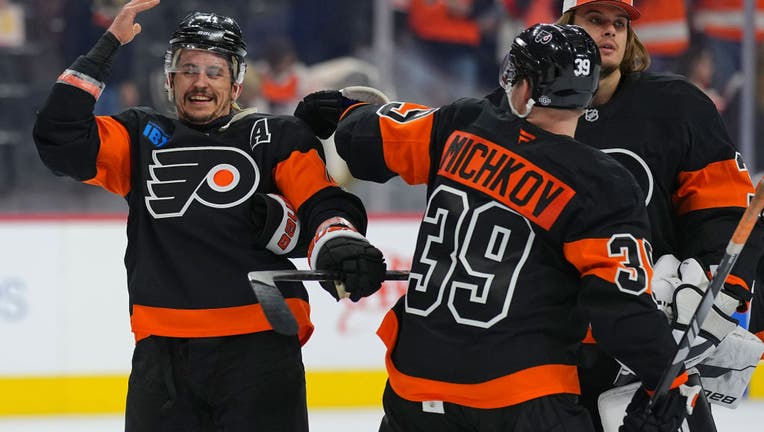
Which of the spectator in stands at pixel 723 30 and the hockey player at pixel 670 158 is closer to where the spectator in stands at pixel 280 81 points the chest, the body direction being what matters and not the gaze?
the hockey player

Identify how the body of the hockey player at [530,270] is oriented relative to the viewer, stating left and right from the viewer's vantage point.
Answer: facing away from the viewer

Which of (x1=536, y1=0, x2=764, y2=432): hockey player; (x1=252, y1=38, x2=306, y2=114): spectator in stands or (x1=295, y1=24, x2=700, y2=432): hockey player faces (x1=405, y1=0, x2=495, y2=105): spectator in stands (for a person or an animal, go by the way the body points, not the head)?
(x1=295, y1=24, x2=700, y2=432): hockey player

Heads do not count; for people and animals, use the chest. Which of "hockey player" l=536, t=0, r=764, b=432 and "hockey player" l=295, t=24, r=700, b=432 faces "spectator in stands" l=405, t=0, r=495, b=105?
"hockey player" l=295, t=24, r=700, b=432

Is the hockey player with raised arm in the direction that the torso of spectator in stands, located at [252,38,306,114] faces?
yes

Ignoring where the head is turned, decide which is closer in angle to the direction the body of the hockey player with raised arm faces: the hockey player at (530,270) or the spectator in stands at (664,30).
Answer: the hockey player

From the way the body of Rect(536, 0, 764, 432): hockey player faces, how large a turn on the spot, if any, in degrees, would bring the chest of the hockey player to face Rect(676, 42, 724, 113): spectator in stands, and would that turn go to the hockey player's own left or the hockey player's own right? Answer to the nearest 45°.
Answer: approximately 135° to the hockey player's own right

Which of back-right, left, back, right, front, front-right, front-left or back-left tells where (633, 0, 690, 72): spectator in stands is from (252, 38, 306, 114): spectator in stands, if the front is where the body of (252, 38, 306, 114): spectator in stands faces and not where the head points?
left

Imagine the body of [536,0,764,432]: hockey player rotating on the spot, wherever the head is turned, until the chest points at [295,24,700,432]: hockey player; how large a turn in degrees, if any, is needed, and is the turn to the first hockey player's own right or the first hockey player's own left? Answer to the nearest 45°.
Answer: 0° — they already face them

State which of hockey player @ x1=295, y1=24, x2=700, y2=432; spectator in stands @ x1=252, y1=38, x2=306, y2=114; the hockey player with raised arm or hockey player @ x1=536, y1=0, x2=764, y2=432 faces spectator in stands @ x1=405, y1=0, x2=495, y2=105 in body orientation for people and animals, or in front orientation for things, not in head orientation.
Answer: hockey player @ x1=295, y1=24, x2=700, y2=432

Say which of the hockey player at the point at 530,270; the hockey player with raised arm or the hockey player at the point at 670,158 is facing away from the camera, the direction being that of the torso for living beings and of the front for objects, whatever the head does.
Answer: the hockey player at the point at 530,270

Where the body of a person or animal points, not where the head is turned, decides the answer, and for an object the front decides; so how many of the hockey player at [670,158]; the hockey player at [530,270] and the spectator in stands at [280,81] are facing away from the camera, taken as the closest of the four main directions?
1

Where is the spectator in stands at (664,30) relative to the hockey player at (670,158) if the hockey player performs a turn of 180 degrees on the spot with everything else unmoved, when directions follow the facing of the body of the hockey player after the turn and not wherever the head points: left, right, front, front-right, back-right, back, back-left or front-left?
front-left

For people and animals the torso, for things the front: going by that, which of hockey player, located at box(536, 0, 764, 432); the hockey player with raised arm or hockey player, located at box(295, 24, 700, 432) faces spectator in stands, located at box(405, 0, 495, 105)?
hockey player, located at box(295, 24, 700, 432)

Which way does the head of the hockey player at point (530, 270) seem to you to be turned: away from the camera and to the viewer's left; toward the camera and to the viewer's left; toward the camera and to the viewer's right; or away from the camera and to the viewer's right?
away from the camera and to the viewer's left
